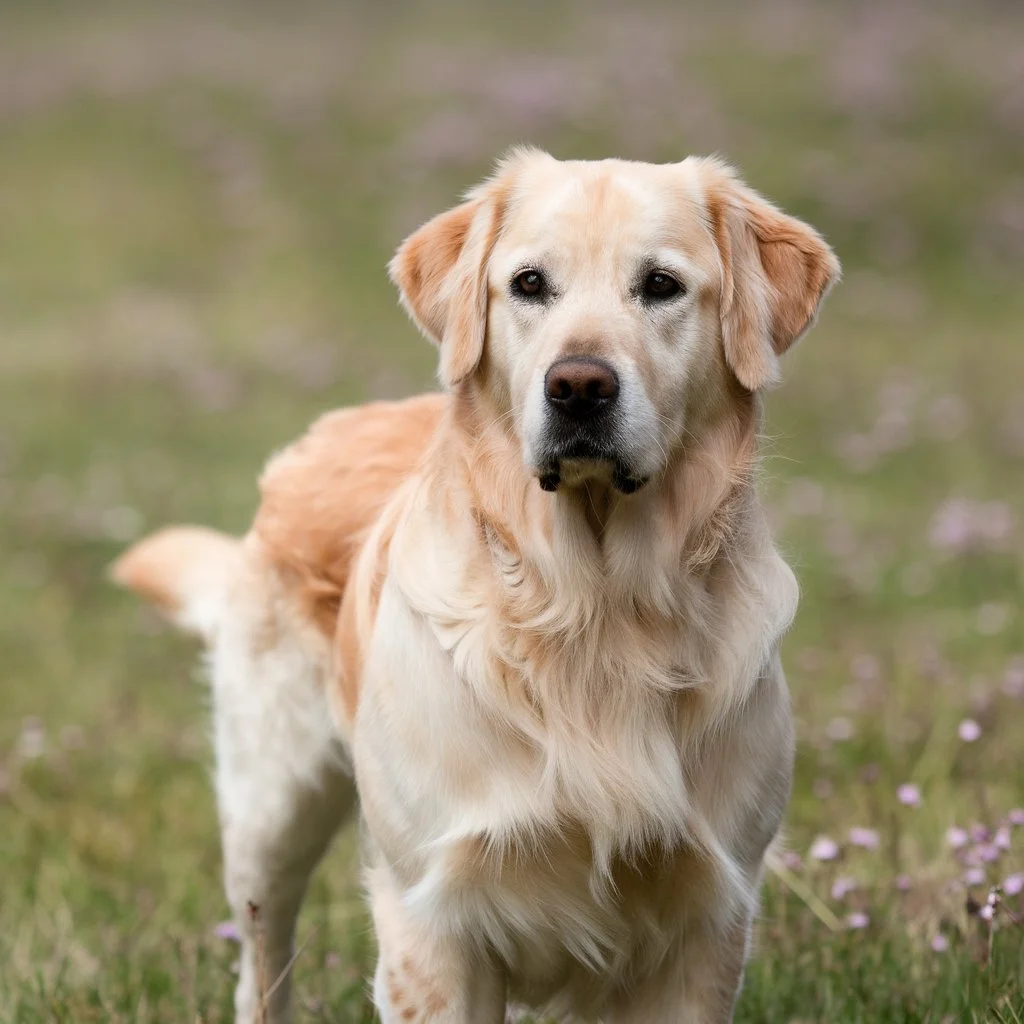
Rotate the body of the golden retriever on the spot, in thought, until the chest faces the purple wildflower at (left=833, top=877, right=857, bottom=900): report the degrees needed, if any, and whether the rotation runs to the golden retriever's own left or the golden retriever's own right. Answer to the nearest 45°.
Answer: approximately 90° to the golden retriever's own left

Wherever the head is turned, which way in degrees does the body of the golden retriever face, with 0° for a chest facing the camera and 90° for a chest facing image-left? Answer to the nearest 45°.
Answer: approximately 315°
